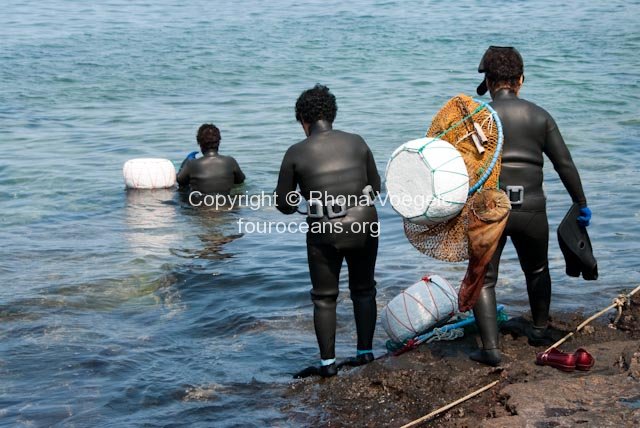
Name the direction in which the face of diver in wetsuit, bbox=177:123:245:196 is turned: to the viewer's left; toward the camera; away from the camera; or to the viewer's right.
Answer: away from the camera

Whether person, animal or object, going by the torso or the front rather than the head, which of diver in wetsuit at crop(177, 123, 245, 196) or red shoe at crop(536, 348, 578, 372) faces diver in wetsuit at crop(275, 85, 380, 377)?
the red shoe

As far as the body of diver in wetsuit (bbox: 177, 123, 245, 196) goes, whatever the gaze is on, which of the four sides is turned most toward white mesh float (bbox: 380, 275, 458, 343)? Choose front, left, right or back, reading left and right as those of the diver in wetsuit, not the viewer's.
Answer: back

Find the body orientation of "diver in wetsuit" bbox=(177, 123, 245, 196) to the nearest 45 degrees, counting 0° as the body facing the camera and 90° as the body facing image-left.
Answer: approximately 180°

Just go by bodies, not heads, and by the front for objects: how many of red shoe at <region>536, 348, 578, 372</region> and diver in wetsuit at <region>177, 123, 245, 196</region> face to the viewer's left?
1

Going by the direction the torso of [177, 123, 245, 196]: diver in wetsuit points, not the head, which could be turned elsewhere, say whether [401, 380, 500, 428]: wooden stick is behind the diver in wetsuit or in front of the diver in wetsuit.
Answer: behind

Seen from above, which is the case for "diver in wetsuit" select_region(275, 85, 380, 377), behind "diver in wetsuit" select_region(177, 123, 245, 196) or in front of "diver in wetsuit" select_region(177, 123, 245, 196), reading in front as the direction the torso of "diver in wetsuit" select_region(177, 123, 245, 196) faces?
behind

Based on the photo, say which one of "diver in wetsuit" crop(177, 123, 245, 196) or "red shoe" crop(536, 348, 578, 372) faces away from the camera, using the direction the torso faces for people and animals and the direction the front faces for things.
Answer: the diver in wetsuit

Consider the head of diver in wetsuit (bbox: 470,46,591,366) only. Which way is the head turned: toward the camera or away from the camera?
away from the camera

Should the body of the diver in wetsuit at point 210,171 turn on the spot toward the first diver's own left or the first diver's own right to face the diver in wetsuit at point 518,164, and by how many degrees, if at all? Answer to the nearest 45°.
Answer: approximately 180°

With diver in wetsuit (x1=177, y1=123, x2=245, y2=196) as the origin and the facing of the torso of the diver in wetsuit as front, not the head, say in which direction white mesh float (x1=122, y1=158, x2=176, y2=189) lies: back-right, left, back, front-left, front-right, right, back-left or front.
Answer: front-left
